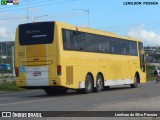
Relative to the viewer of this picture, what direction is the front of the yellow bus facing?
facing away from the viewer and to the right of the viewer
